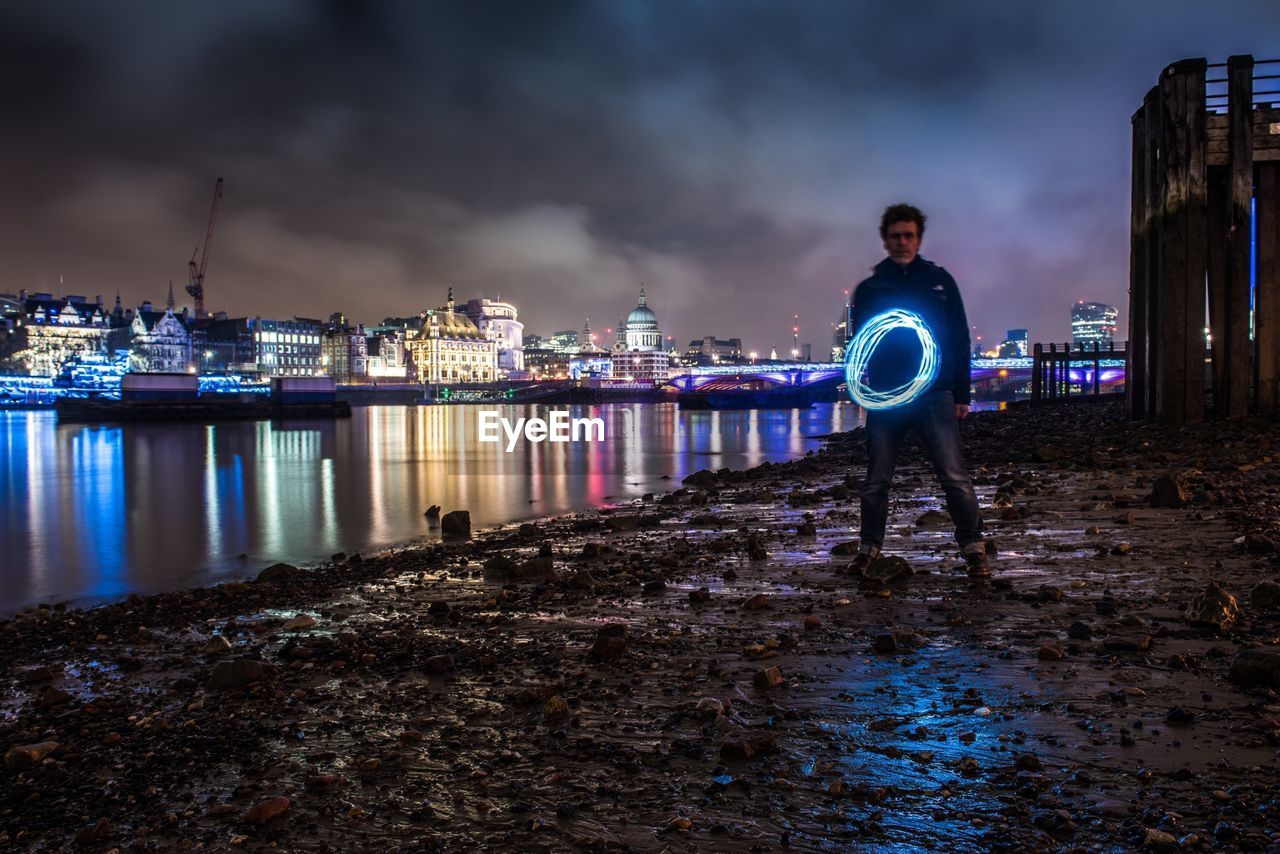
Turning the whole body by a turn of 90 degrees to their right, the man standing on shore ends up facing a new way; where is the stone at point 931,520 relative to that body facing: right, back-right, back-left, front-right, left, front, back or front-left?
right

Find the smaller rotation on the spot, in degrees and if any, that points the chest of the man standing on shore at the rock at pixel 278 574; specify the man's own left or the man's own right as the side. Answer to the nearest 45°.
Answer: approximately 90° to the man's own right

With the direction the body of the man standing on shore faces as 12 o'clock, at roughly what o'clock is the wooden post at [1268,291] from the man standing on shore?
The wooden post is roughly at 7 o'clock from the man standing on shore.

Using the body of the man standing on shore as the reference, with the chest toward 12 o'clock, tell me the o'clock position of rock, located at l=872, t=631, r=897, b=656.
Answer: The rock is roughly at 12 o'clock from the man standing on shore.

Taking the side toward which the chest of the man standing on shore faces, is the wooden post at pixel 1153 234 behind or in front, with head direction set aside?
behind

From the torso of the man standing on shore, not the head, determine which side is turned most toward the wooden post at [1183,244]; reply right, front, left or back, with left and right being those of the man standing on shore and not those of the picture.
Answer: back

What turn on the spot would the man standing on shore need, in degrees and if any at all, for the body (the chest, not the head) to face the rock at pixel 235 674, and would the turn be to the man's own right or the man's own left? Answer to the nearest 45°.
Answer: approximately 45° to the man's own right

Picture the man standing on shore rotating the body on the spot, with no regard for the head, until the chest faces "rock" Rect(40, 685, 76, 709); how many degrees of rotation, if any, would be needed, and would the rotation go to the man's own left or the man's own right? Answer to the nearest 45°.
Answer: approximately 45° to the man's own right

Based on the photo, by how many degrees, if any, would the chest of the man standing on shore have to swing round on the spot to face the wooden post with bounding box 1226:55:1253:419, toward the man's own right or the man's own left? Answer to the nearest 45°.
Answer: approximately 135° to the man's own left

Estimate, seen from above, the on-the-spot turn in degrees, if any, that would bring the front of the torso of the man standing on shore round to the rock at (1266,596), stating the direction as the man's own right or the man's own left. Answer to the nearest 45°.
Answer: approximately 45° to the man's own left

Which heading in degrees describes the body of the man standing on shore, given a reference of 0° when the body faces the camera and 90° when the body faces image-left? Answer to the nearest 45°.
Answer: approximately 0°
